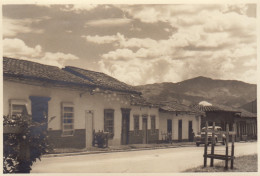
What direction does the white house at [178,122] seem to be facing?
toward the camera

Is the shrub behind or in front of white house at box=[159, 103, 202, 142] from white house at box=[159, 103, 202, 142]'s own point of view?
in front
